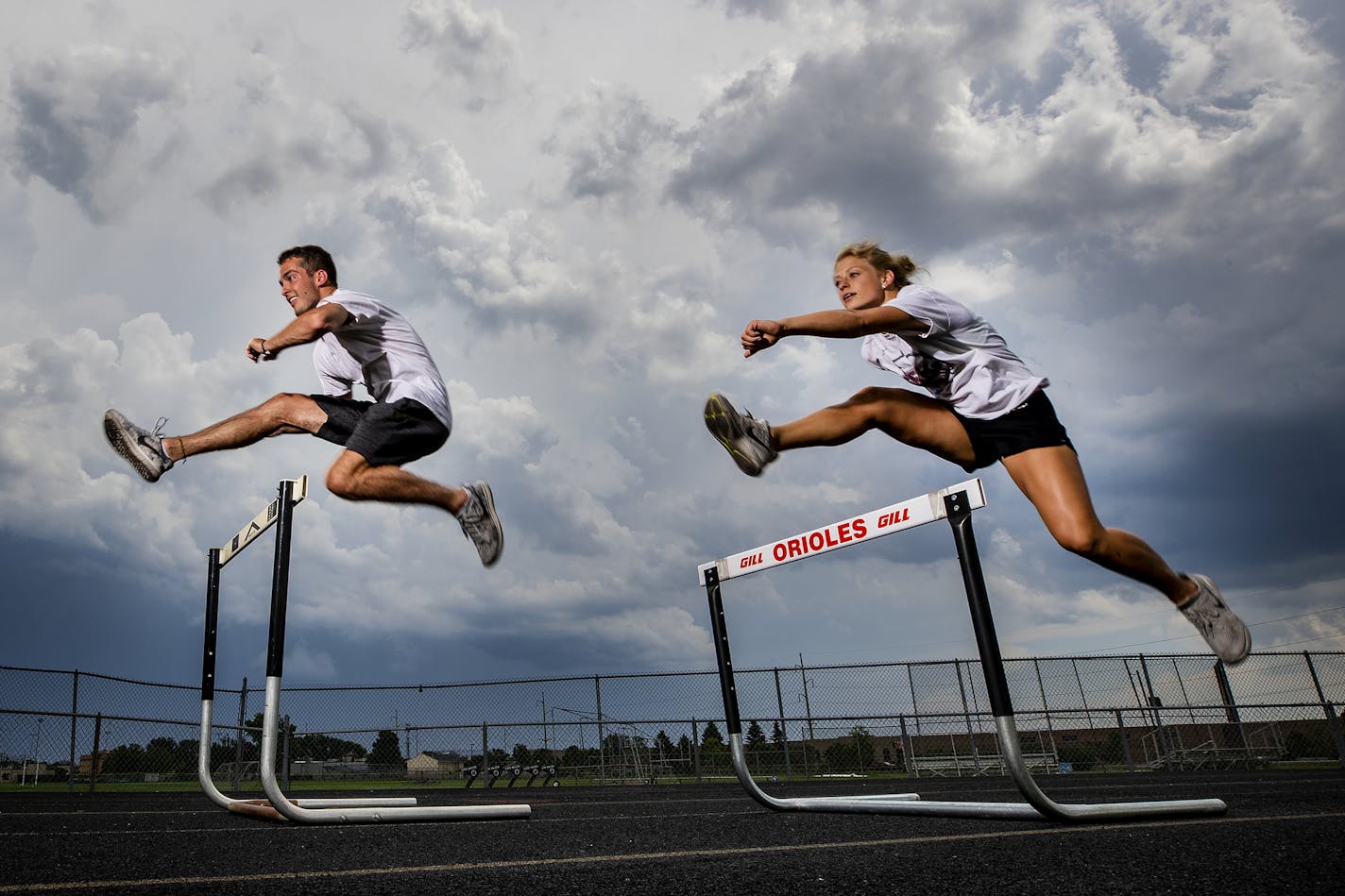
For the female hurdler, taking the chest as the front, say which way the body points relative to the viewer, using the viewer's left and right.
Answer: facing the viewer and to the left of the viewer

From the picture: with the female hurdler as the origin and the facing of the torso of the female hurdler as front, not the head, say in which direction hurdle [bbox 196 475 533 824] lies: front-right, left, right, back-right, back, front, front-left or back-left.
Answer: front-right

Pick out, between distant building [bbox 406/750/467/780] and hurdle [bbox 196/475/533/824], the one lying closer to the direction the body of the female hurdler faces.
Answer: the hurdle

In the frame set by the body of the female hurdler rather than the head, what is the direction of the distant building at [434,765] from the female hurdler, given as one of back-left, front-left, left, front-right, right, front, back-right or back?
right
